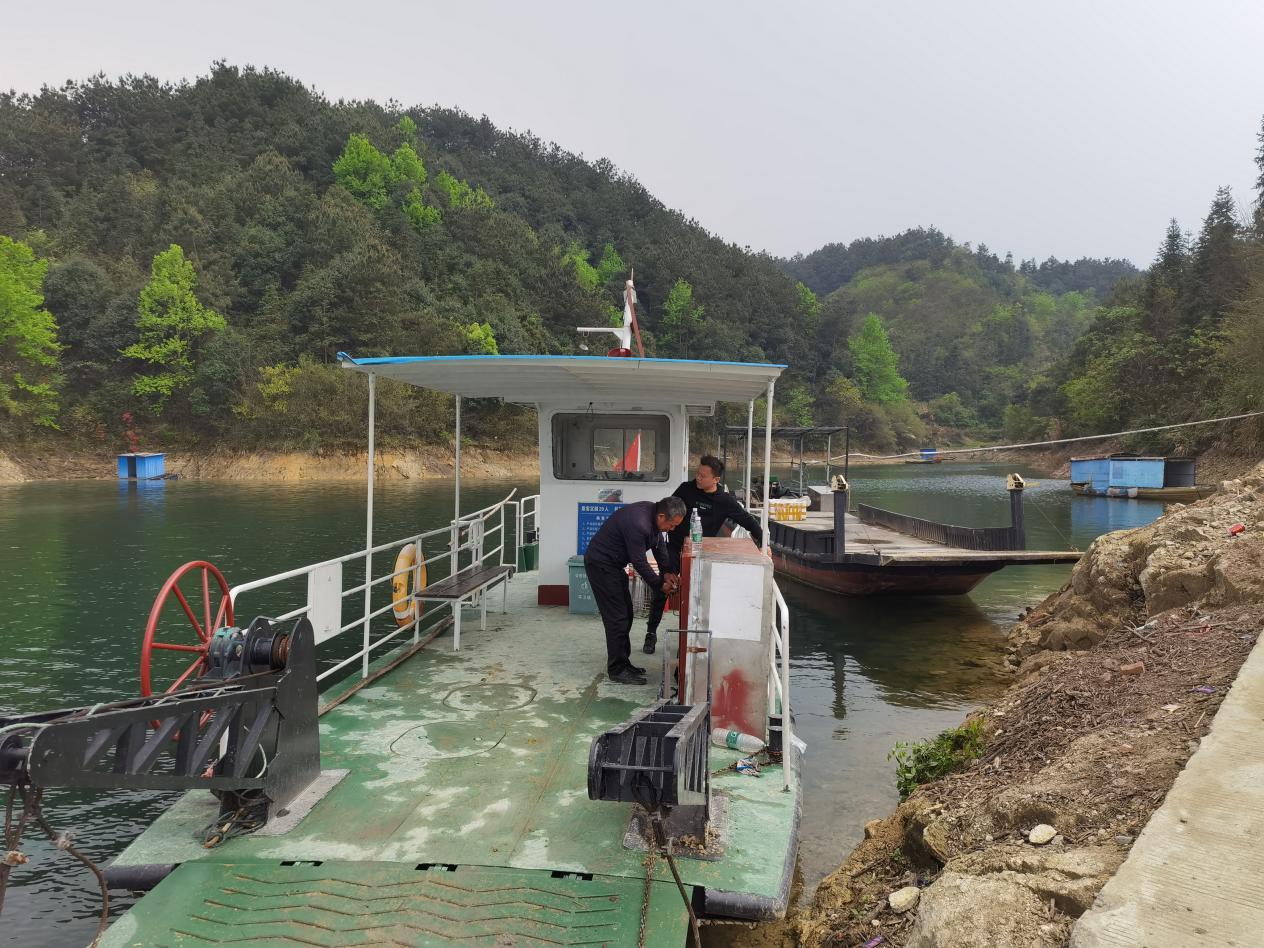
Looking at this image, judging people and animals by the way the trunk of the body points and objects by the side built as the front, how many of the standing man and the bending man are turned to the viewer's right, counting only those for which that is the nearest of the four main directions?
1

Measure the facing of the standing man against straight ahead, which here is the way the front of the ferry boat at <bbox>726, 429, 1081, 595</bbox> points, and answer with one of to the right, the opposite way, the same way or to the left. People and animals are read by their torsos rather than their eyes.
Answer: to the right

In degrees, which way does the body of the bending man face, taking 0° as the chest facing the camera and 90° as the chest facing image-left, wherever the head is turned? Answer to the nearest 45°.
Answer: approximately 270°

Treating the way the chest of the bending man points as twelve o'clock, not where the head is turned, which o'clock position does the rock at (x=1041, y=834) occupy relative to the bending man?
The rock is roughly at 2 o'clock from the bending man.

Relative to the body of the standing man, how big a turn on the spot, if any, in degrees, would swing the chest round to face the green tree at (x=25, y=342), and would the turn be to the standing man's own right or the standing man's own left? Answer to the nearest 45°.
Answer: approximately 90° to the standing man's own right
